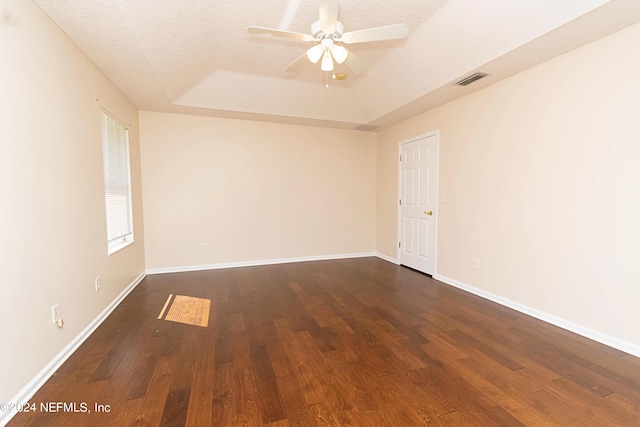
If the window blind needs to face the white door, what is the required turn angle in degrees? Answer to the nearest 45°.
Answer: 0° — it already faces it

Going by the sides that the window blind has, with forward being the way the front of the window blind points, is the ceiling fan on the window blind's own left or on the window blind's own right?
on the window blind's own right

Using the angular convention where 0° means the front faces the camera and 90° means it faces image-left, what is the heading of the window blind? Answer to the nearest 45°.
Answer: approximately 270°

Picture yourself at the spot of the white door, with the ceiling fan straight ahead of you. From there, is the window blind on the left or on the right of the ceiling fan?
right

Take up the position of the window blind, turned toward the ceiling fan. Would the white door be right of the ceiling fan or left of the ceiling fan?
left

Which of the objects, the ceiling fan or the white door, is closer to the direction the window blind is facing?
the white door
